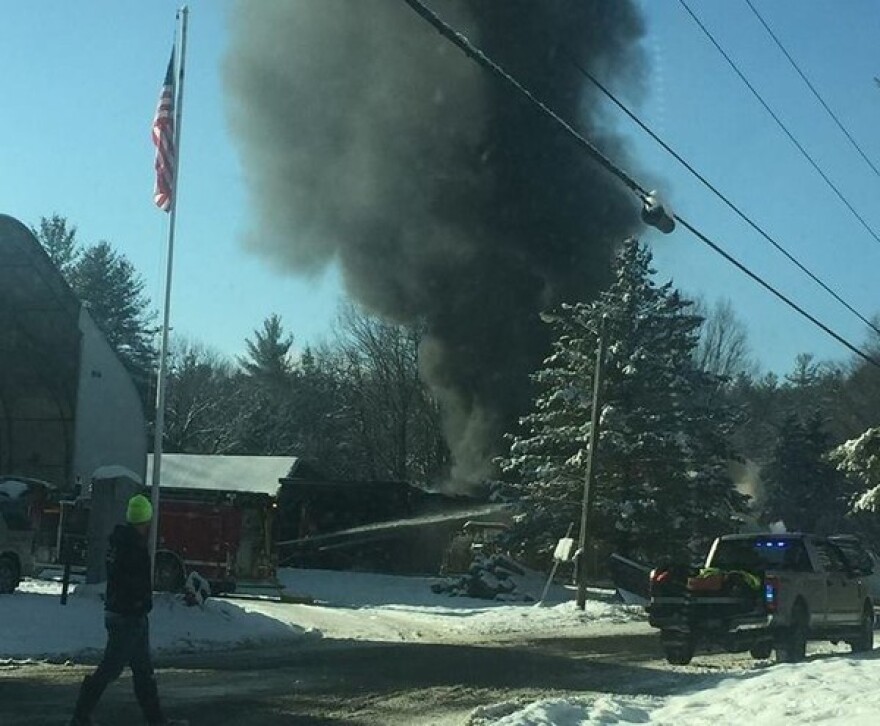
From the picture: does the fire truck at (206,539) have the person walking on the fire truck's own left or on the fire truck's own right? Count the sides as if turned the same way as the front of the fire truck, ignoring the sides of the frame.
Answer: on the fire truck's own left

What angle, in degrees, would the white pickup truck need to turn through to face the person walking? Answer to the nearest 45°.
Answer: approximately 180°

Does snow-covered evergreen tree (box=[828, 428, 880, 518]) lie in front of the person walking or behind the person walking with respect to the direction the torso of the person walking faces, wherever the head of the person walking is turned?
in front

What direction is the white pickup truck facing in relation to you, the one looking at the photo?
facing away from the viewer and to the right of the viewer

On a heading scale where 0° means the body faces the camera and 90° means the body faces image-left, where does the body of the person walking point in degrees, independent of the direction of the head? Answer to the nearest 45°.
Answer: approximately 270°

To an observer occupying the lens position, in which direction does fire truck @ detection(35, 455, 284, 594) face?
facing away from the viewer and to the left of the viewer

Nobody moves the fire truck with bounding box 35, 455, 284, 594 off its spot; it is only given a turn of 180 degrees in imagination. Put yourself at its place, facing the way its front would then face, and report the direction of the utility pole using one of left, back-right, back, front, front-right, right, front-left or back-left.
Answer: front-left

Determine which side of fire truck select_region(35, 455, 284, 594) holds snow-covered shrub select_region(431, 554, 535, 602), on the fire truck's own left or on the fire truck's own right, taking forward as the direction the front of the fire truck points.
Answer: on the fire truck's own right

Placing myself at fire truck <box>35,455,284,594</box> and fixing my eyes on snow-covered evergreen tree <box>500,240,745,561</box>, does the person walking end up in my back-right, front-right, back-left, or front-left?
back-right

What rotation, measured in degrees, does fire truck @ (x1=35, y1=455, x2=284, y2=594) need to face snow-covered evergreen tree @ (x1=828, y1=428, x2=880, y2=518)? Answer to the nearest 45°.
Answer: approximately 135° to its right

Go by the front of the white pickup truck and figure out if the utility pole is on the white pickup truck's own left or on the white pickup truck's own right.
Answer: on the white pickup truck's own left
